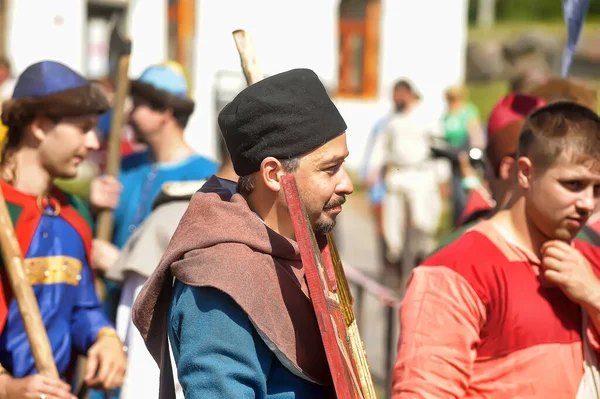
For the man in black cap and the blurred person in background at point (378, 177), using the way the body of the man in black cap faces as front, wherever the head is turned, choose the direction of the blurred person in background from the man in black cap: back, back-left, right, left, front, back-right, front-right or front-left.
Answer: left

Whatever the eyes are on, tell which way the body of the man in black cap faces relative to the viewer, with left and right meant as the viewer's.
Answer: facing to the right of the viewer

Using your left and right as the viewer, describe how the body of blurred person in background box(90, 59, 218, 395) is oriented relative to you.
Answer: facing the viewer and to the left of the viewer

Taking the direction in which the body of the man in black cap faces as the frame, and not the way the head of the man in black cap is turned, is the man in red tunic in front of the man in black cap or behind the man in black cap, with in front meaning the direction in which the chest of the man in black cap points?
in front

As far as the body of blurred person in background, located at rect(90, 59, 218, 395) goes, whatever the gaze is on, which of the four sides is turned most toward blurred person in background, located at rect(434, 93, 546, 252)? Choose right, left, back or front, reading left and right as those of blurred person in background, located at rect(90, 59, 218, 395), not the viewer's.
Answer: left
